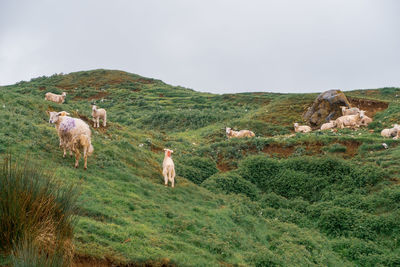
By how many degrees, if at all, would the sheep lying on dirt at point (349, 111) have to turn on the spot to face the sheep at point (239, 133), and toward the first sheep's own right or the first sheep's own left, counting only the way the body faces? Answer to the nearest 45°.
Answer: approximately 45° to the first sheep's own left

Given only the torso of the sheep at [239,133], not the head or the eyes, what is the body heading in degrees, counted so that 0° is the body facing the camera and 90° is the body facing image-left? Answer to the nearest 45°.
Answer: approximately 90°

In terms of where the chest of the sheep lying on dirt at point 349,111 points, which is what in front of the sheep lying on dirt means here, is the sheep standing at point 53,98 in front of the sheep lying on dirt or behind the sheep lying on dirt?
in front

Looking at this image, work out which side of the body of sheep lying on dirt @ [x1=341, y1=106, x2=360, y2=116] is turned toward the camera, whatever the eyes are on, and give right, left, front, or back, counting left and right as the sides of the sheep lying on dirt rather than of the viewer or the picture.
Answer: left
